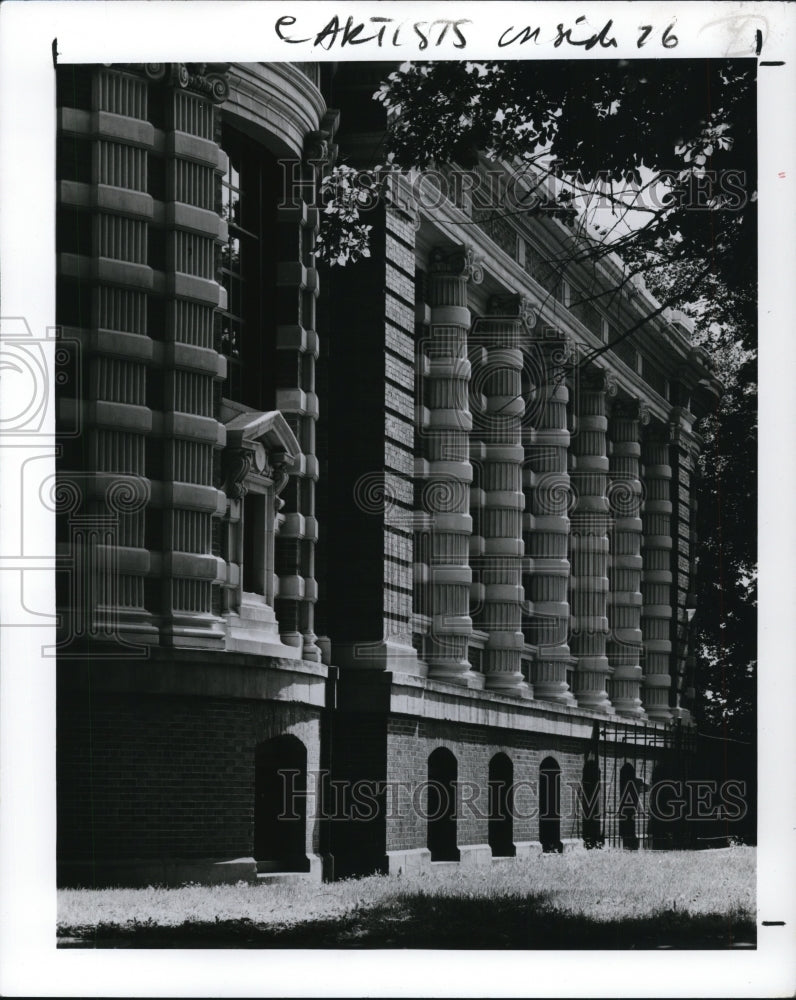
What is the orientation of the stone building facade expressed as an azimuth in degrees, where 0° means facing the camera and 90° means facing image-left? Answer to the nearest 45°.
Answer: approximately 315°
